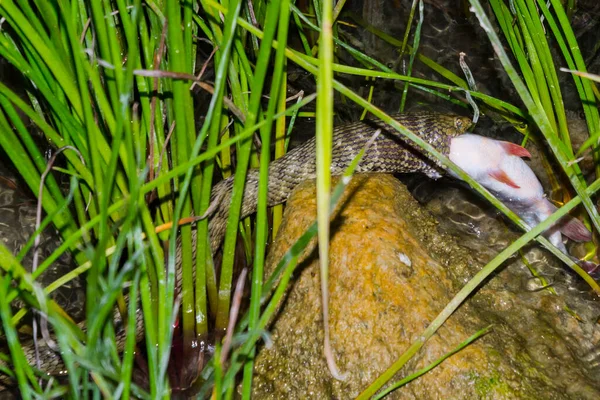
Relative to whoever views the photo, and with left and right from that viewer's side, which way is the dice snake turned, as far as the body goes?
facing to the right of the viewer

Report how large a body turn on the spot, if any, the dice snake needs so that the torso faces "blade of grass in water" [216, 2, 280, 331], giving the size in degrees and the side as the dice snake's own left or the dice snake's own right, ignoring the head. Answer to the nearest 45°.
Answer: approximately 135° to the dice snake's own right

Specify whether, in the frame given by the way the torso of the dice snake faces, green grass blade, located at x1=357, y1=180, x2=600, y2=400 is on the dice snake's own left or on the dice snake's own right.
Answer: on the dice snake's own right

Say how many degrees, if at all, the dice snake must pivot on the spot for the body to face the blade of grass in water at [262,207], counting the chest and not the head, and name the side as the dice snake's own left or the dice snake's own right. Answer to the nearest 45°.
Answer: approximately 135° to the dice snake's own right

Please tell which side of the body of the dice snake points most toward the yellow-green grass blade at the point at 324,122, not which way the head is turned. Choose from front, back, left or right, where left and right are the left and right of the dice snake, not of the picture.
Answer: right
